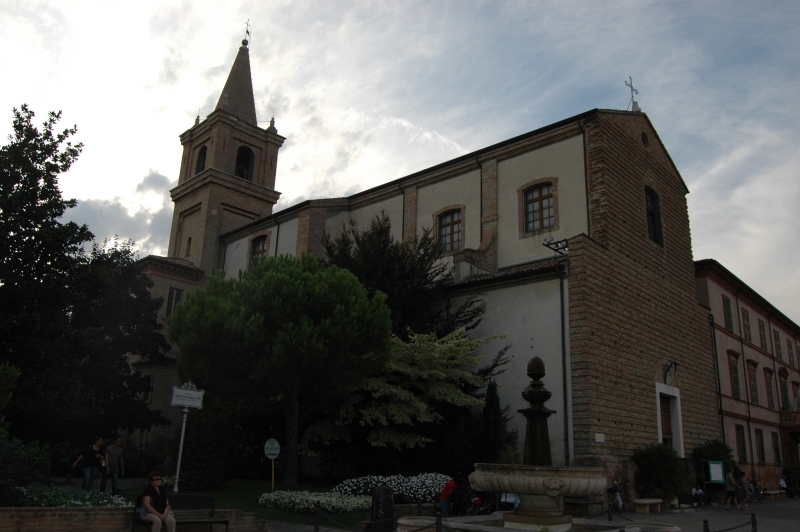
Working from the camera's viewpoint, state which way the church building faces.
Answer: facing the viewer and to the right of the viewer

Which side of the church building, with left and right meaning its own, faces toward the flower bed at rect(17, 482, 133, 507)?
right

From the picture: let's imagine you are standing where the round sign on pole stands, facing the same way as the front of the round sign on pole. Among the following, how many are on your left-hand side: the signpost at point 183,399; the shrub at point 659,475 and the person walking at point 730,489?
2

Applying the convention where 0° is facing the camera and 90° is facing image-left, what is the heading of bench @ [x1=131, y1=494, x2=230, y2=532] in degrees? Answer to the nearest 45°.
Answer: approximately 315°

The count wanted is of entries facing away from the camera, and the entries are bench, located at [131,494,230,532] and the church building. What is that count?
0

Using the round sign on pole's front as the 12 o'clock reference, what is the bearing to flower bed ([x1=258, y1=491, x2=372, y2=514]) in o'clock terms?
The flower bed is roughly at 11 o'clock from the round sign on pole.

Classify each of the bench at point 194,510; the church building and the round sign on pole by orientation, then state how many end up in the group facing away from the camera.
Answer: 0

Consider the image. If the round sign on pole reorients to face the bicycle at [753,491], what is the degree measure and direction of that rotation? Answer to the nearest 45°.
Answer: approximately 90° to its left

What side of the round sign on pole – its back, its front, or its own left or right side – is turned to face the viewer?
front

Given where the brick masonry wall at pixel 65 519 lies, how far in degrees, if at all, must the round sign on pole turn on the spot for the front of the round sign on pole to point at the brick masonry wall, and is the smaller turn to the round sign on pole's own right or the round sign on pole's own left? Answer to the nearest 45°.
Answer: approximately 45° to the round sign on pole's own right

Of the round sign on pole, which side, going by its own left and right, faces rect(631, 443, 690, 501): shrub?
left

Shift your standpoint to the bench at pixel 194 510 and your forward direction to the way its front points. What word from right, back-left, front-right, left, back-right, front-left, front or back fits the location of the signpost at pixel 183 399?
back-left

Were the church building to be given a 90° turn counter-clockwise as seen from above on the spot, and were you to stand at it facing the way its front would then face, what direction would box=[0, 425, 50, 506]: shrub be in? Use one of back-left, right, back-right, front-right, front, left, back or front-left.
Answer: back
